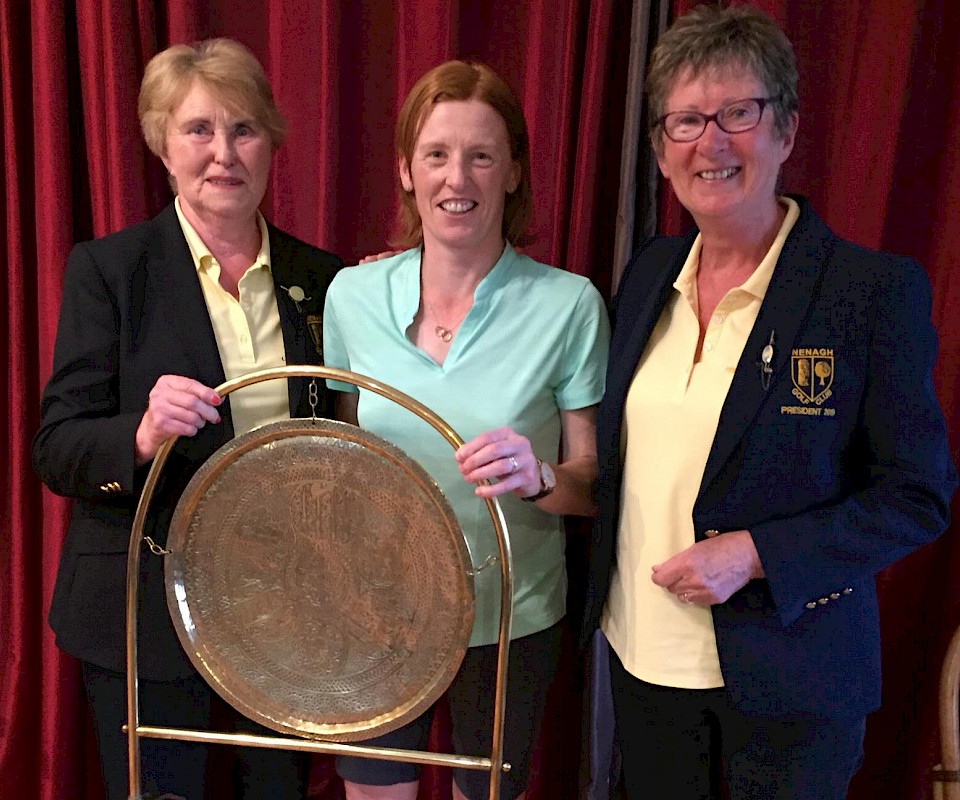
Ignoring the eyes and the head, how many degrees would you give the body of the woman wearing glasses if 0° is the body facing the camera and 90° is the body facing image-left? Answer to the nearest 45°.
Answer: approximately 45°

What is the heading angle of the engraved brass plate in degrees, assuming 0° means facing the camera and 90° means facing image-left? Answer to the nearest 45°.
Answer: approximately 0°
